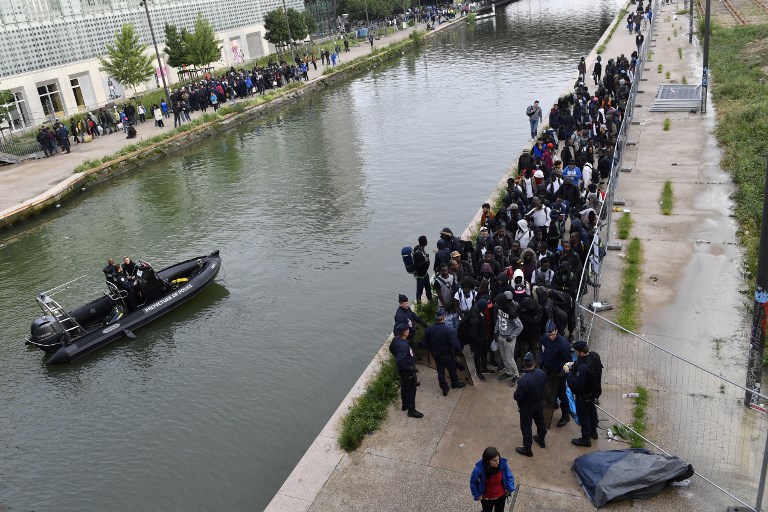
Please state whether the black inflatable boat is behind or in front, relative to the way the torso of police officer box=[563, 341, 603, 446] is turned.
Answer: in front

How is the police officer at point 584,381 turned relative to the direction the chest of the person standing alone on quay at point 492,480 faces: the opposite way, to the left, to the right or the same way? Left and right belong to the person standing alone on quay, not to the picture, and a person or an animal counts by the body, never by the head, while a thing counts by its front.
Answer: to the right

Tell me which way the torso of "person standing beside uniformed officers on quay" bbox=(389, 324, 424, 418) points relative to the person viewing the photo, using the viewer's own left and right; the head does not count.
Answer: facing to the right of the viewer

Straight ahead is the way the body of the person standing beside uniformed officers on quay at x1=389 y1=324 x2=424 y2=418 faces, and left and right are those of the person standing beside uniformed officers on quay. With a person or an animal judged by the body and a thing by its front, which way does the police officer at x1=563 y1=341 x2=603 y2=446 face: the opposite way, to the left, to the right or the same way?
the opposite way

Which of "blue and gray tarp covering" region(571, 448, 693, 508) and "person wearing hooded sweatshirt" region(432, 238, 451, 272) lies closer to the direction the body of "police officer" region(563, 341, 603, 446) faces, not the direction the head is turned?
the person wearing hooded sweatshirt

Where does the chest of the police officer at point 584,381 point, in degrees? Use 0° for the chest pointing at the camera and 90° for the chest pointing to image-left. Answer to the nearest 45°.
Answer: approximately 90°

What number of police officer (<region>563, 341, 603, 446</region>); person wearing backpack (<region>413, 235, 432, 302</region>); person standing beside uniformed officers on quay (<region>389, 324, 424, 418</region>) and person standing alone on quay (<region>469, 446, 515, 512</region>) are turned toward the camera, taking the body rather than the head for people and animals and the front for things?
1

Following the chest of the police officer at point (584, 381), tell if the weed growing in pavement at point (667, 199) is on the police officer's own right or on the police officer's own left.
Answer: on the police officer's own right

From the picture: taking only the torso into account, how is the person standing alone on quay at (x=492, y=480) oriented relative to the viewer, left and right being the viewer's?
facing the viewer

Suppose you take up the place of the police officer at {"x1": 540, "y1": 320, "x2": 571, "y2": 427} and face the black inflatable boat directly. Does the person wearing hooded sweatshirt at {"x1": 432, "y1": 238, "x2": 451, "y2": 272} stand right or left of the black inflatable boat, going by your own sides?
right

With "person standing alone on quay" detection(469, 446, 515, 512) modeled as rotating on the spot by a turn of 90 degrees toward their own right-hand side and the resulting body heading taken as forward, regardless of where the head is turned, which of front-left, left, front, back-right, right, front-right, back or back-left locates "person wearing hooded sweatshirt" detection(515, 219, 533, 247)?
right

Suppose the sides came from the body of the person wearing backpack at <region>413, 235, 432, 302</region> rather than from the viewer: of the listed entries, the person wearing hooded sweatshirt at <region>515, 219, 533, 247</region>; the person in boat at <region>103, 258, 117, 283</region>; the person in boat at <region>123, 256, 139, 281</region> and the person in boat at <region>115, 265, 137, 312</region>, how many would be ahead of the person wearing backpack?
1

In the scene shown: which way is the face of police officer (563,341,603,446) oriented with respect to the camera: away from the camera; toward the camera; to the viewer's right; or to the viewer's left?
to the viewer's left

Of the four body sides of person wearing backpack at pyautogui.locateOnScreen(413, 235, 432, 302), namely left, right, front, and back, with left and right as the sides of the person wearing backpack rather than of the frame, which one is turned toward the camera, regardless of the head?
right

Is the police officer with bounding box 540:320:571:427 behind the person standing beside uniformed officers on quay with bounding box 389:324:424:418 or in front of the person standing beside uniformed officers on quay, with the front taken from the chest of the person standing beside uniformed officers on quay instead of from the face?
in front

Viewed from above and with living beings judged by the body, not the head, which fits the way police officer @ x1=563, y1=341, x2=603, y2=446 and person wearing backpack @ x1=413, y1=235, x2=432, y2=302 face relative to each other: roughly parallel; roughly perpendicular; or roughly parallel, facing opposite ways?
roughly parallel, facing opposite ways
